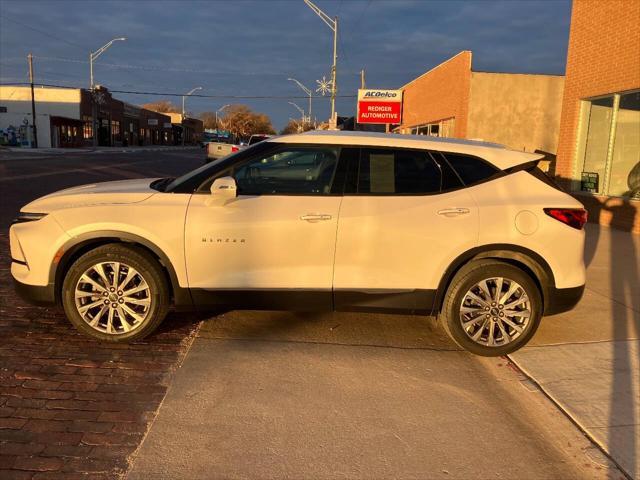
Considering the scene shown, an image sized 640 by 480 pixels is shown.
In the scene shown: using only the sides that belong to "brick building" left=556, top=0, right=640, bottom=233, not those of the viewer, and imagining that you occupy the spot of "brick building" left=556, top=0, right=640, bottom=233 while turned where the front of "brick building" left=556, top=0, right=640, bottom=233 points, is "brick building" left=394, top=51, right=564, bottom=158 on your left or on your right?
on your right

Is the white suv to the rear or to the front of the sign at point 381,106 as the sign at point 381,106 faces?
to the front

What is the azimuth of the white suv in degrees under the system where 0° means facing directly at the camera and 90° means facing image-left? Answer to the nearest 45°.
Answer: approximately 90°

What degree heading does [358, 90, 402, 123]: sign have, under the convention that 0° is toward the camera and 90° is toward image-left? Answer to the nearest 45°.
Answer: approximately 0°

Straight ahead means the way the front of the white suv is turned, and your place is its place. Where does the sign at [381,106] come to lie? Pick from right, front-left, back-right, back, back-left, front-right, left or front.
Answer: right

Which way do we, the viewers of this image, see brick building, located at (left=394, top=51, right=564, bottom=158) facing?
facing the viewer and to the left of the viewer

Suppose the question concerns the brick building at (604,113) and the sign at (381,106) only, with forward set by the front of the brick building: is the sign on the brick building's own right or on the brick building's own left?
on the brick building's own right

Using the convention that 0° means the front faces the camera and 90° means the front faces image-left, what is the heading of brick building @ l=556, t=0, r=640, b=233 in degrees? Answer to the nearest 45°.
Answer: approximately 45°

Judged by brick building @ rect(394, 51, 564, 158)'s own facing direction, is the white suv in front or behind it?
in front

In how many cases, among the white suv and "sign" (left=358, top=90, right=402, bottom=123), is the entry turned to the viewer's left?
1

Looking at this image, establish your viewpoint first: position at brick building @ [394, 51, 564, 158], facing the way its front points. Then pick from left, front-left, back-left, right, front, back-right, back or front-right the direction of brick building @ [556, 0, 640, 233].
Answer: front-left

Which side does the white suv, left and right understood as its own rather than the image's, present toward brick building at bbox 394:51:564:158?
right
